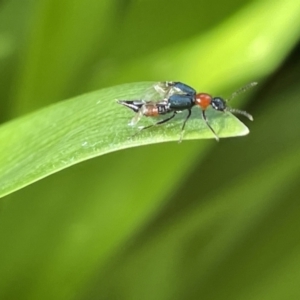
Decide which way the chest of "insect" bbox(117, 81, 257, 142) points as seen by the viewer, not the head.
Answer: to the viewer's right
